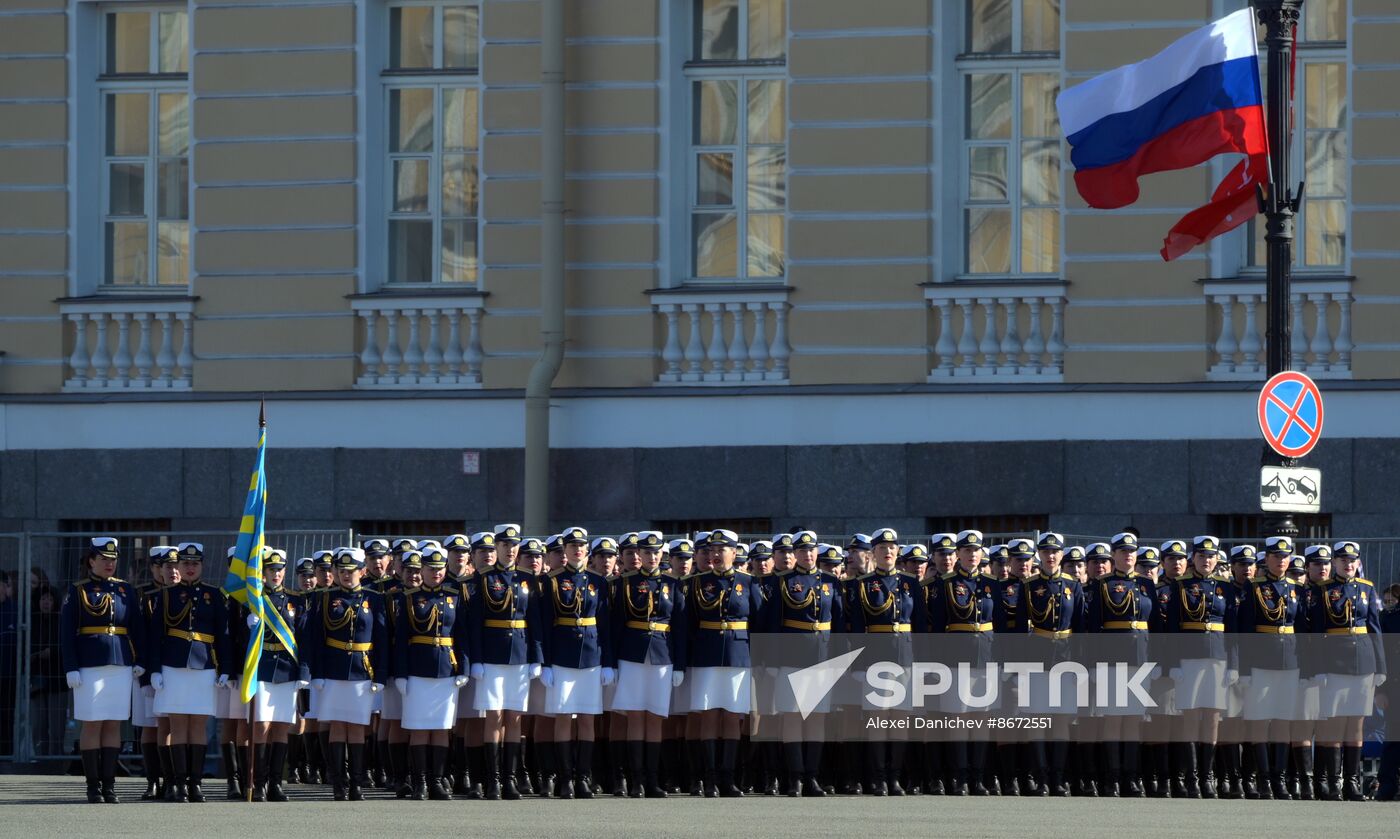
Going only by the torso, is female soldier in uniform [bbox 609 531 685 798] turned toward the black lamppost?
no

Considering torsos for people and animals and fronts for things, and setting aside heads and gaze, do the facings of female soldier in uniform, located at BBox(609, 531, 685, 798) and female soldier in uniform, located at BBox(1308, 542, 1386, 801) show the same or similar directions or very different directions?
same or similar directions

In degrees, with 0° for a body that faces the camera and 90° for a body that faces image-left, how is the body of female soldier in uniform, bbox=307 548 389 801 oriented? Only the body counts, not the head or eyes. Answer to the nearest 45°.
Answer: approximately 0°

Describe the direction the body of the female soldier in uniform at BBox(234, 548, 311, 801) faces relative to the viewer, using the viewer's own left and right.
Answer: facing the viewer

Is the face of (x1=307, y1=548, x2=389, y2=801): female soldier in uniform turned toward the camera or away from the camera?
toward the camera

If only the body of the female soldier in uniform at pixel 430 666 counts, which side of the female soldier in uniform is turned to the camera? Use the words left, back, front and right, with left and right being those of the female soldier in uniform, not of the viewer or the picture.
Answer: front

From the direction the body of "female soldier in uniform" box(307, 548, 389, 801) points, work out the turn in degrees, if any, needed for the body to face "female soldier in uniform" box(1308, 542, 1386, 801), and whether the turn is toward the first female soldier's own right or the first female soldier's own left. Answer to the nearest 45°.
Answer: approximately 90° to the first female soldier's own left

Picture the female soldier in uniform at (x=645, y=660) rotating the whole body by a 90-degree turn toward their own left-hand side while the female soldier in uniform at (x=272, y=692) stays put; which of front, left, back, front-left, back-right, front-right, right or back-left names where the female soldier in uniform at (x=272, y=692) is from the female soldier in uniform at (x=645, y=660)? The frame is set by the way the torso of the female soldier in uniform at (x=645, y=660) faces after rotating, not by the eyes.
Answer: back

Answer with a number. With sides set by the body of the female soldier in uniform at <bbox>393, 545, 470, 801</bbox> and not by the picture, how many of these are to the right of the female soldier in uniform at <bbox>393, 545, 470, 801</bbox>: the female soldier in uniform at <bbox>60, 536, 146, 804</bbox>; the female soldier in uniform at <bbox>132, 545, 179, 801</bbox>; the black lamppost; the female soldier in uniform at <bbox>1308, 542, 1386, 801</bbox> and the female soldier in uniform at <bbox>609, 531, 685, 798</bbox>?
2

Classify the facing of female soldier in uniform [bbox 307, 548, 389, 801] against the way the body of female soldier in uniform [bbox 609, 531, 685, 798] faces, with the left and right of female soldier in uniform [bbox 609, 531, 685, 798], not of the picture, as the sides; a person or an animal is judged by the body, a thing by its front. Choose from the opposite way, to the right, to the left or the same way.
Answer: the same way

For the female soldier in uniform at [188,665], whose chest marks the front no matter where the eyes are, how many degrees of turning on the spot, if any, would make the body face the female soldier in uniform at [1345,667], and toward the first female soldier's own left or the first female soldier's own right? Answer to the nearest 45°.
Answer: approximately 90° to the first female soldier's own left

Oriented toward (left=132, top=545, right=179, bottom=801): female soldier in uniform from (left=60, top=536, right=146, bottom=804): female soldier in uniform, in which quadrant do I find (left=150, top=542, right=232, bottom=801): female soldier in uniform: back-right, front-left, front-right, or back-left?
front-right

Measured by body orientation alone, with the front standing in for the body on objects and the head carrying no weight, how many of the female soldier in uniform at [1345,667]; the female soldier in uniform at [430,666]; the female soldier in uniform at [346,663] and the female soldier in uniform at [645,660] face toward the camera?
4

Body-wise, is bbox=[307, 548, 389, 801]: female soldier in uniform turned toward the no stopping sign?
no

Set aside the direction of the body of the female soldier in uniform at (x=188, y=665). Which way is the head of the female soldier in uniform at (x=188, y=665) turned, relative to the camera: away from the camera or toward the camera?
toward the camera

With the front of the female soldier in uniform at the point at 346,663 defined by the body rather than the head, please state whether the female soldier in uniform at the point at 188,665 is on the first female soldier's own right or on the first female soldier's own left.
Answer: on the first female soldier's own right

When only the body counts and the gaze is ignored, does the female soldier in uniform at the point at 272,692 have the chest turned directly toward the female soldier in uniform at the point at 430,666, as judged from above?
no

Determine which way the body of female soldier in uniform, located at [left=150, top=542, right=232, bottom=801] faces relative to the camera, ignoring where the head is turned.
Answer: toward the camera

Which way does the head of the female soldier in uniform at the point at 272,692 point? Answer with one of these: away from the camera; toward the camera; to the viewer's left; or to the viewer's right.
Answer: toward the camera

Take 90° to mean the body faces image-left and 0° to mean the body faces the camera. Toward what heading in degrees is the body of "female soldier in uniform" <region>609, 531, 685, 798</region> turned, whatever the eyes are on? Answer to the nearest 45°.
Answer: approximately 0°

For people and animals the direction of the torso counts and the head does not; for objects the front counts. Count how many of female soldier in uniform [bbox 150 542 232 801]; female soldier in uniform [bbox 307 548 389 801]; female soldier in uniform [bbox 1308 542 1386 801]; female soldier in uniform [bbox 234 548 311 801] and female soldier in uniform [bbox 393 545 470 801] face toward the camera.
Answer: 5
